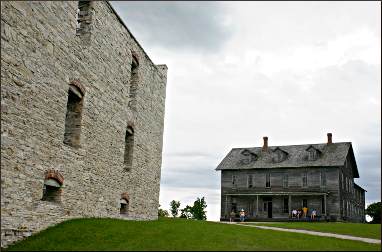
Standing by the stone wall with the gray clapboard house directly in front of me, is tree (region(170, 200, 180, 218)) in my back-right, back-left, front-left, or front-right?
front-left

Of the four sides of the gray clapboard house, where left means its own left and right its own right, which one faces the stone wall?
front

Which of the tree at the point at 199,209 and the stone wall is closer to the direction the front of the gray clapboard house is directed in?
the stone wall

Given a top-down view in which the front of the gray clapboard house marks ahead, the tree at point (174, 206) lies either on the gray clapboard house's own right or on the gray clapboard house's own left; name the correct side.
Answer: on the gray clapboard house's own right

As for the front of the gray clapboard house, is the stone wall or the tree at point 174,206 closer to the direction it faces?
the stone wall

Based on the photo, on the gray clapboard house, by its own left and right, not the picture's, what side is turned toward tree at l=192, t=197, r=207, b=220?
right

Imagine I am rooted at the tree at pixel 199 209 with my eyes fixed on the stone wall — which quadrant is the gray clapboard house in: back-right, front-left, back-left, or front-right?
front-left

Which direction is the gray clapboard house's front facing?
toward the camera
